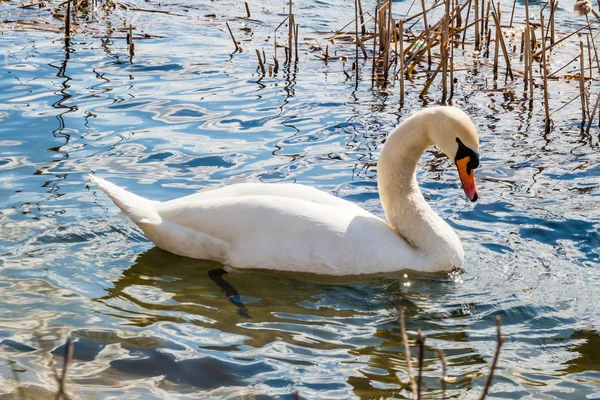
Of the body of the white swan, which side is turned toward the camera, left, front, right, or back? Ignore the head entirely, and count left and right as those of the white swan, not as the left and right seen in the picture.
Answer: right

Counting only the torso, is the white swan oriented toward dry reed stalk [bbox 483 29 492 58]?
no
